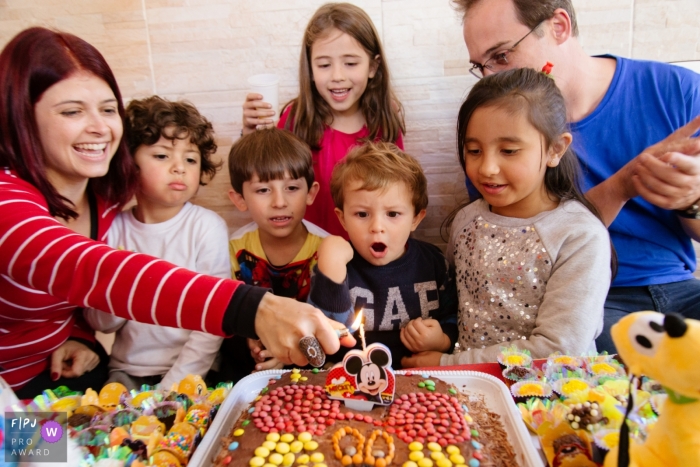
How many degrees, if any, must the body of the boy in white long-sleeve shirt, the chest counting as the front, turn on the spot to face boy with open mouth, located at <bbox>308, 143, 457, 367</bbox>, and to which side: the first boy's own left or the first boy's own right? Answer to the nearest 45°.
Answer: approximately 45° to the first boy's own left

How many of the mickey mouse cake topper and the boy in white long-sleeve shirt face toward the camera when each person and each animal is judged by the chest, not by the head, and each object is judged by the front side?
2

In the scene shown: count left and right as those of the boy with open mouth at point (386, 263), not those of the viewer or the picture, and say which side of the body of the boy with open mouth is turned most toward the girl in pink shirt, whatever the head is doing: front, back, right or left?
back

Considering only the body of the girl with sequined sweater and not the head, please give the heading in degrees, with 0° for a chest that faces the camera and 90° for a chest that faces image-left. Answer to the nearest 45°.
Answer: approximately 45°

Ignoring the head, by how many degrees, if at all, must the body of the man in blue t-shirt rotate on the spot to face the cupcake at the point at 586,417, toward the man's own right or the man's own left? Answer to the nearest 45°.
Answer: approximately 45° to the man's own left

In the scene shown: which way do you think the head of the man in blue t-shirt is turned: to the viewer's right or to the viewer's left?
to the viewer's left

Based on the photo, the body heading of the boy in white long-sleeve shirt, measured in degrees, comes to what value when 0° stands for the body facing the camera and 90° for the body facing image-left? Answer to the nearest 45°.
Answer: approximately 0°

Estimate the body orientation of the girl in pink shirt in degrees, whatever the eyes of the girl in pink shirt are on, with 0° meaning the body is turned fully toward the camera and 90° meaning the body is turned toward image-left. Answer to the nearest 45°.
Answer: approximately 0°

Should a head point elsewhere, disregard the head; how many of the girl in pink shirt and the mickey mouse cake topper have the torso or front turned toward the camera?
2
